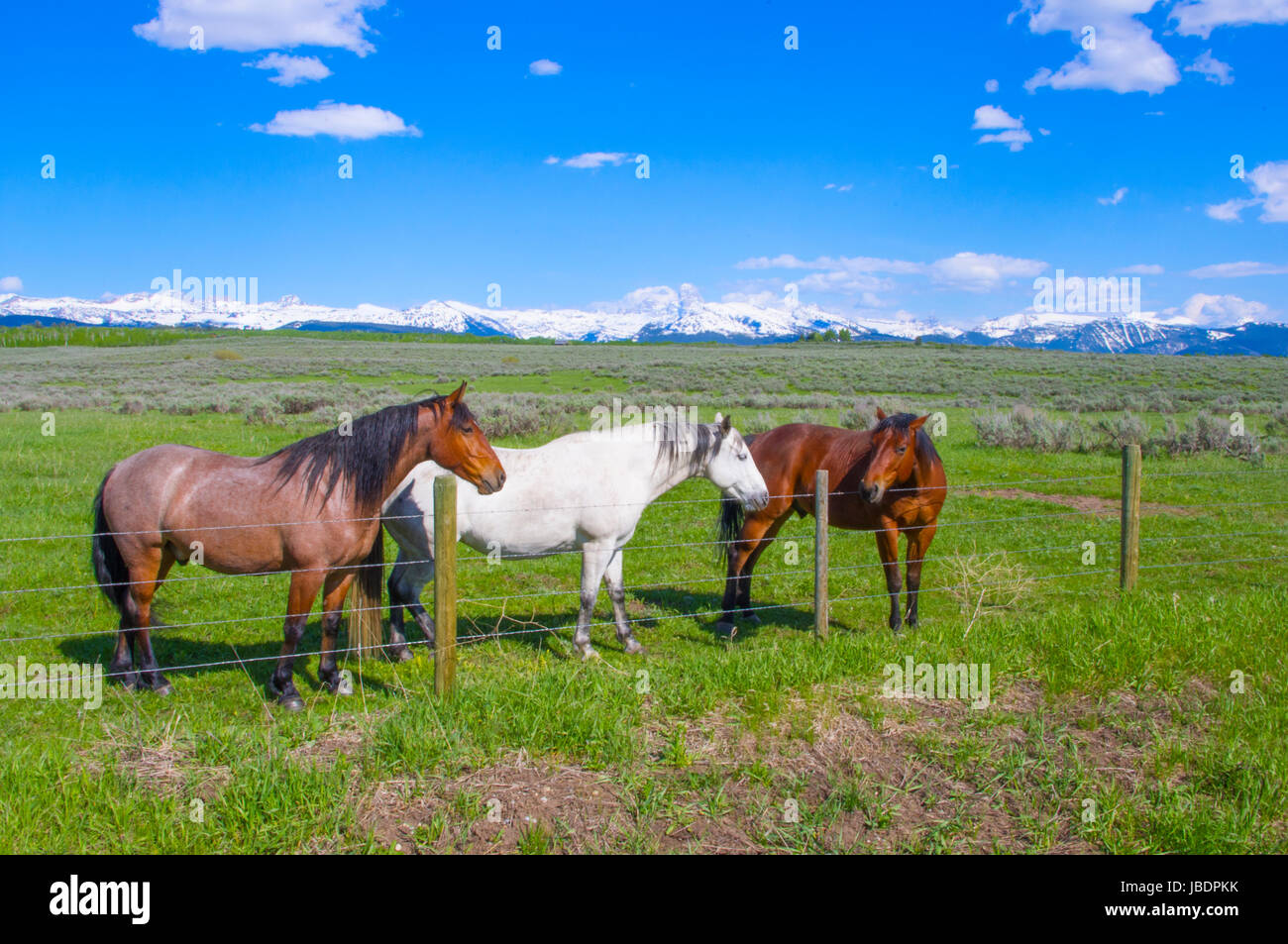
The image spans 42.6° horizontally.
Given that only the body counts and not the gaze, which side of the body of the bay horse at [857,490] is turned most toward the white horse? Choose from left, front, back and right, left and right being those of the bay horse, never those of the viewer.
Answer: right

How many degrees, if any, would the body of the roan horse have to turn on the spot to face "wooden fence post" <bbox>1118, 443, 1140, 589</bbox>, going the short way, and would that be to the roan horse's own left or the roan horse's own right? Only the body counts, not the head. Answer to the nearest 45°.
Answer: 0° — it already faces it

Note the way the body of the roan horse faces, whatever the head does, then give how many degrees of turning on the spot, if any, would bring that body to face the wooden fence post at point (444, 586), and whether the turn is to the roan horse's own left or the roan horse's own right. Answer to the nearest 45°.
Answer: approximately 45° to the roan horse's own right

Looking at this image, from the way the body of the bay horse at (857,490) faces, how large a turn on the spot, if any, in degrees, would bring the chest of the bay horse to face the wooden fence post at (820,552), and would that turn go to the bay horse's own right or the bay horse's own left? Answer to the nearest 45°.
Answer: approximately 45° to the bay horse's own right

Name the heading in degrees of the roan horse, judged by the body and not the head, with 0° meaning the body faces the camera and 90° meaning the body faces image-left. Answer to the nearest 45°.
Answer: approximately 270°

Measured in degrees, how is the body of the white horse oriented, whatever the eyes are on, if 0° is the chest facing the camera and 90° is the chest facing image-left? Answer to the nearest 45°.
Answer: approximately 270°

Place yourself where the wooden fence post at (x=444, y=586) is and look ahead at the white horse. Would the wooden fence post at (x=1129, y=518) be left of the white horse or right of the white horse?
right

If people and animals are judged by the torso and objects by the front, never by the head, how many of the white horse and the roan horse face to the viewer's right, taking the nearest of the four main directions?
2

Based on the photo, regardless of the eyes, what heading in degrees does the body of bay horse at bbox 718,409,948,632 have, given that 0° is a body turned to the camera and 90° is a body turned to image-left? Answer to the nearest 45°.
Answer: approximately 315°
